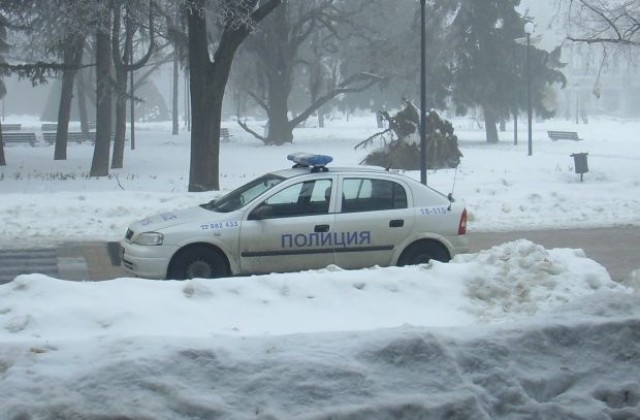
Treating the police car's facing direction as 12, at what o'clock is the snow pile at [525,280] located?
The snow pile is roughly at 8 o'clock from the police car.

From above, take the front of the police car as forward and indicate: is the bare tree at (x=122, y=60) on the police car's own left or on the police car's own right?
on the police car's own right

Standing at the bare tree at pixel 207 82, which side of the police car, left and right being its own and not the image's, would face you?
right

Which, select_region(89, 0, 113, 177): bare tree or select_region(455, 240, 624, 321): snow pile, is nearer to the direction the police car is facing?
the bare tree

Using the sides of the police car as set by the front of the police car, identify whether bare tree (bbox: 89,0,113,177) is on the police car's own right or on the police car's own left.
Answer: on the police car's own right

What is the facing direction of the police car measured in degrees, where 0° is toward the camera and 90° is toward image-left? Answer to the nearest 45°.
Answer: approximately 90°
